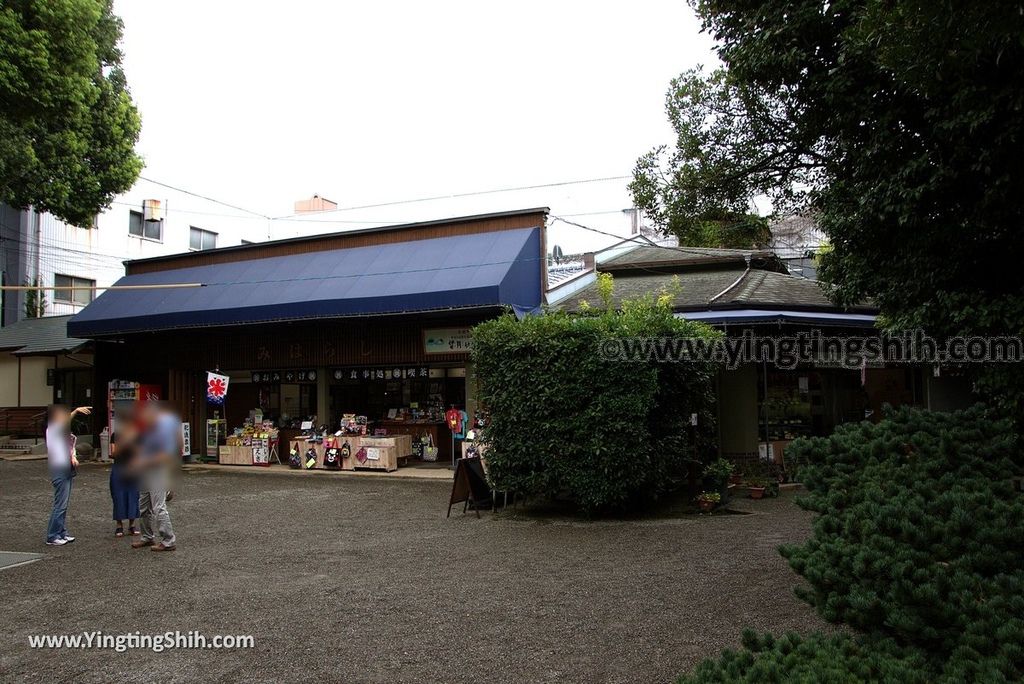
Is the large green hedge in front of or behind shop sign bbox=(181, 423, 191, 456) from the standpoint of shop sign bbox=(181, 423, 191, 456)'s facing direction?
in front

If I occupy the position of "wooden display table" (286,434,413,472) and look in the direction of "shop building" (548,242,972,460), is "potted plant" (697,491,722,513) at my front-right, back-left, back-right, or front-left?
front-right

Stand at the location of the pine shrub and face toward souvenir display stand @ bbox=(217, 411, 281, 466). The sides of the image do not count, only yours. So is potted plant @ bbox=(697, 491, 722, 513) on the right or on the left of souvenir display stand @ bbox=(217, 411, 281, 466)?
right

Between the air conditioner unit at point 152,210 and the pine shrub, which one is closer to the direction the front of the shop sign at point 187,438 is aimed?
the pine shrub

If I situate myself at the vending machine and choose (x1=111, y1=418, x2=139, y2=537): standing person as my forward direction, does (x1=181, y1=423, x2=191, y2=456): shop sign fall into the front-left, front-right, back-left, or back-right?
front-left

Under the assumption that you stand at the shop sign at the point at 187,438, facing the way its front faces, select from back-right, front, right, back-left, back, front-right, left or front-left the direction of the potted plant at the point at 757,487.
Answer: front-left

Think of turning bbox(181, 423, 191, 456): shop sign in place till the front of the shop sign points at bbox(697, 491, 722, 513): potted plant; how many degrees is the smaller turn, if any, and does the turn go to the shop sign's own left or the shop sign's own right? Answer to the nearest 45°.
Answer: approximately 45° to the shop sign's own left

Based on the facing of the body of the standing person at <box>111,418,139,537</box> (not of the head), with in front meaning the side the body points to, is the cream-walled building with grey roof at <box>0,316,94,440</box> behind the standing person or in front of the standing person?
behind

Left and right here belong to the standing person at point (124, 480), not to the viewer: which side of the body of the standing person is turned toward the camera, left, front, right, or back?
front

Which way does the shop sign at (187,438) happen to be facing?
toward the camera
